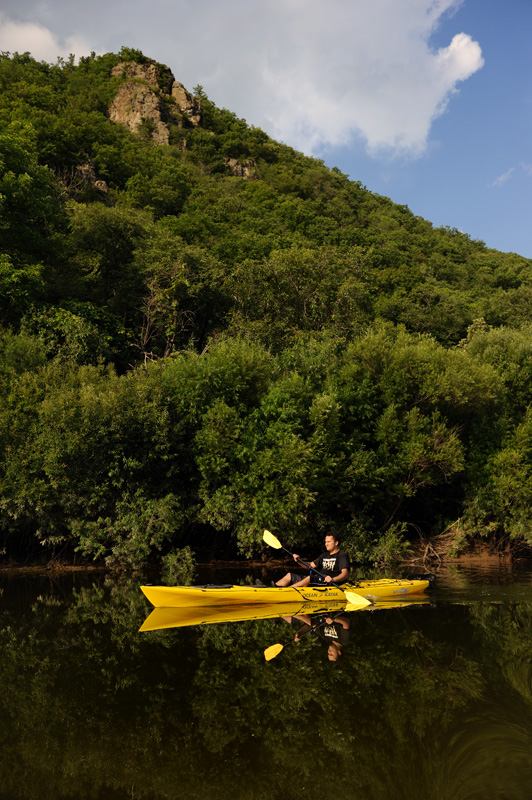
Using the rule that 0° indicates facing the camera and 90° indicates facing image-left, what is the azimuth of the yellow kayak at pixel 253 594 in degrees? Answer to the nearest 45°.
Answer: approximately 90°
